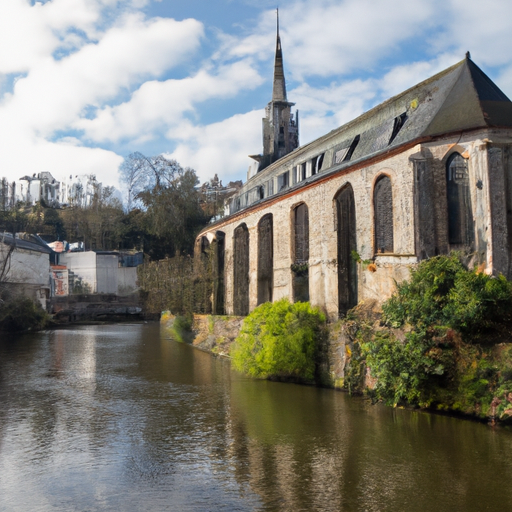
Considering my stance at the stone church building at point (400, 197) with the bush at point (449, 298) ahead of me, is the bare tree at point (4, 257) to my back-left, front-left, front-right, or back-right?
back-right

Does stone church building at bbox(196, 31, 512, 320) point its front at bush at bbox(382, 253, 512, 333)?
no

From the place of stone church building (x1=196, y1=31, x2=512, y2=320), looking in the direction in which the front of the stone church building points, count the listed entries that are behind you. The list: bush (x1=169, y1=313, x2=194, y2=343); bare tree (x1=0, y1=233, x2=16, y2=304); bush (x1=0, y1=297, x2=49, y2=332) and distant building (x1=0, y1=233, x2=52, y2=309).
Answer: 0

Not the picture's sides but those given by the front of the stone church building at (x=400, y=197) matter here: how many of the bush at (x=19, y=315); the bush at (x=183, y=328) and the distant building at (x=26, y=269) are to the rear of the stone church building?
0
